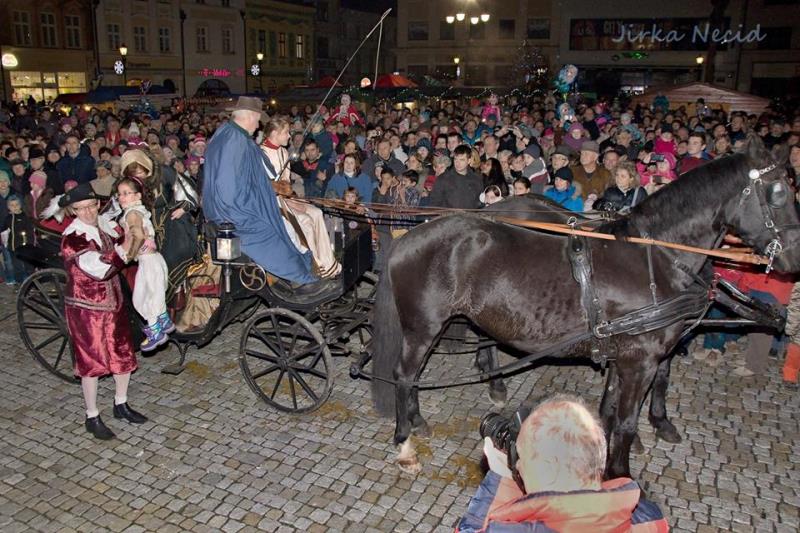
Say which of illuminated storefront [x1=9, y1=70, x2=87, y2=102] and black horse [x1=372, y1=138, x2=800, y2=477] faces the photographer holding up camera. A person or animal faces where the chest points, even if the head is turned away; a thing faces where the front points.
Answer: the illuminated storefront

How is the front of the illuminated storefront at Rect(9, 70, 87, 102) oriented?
toward the camera

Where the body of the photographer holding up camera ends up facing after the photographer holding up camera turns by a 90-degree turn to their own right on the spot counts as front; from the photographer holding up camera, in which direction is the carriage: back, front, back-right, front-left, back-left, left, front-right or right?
left

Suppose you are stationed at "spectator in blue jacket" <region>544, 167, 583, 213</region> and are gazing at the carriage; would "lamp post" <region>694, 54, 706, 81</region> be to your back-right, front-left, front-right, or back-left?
back-right

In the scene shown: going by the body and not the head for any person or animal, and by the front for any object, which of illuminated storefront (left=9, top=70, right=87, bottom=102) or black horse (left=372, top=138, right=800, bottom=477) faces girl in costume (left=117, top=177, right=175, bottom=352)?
the illuminated storefront

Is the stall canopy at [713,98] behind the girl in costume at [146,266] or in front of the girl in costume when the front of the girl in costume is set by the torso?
behind

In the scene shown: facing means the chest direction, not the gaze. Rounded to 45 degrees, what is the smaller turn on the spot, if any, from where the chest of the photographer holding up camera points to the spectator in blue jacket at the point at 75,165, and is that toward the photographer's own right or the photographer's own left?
0° — they already face them

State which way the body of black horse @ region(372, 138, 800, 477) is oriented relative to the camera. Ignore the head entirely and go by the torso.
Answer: to the viewer's right

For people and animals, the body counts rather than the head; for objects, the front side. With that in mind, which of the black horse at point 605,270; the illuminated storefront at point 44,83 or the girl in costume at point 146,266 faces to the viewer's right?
the black horse

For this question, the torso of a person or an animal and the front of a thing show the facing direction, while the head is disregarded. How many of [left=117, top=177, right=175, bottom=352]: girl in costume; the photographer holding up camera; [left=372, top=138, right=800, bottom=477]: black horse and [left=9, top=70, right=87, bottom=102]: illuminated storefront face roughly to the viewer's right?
1

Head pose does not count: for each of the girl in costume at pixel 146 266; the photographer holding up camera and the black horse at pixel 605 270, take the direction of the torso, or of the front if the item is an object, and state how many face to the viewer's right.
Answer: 1

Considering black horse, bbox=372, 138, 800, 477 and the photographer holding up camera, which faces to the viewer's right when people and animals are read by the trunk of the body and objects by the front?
the black horse

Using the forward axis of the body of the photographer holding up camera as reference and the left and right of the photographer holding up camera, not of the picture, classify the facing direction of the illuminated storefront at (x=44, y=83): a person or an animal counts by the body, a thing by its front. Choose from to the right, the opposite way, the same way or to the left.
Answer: the opposite way

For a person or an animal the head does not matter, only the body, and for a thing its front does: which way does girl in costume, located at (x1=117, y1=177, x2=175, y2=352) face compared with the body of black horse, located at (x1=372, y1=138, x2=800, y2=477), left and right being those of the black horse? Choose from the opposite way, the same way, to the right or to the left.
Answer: to the right

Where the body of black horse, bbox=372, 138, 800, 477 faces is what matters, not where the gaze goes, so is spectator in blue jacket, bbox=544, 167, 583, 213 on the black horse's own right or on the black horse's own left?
on the black horse's own left

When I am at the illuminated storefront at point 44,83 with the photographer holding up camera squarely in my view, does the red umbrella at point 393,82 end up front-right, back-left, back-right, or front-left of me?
front-left

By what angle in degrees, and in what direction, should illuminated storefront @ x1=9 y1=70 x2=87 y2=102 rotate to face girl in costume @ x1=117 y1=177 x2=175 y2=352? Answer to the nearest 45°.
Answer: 0° — it already faces them

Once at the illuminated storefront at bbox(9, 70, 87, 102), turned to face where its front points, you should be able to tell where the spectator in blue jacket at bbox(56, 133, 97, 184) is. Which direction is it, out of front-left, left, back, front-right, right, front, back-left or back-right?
front

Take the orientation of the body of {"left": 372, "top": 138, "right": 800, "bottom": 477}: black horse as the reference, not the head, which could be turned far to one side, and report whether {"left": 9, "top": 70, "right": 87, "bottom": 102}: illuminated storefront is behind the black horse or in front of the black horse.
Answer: behind

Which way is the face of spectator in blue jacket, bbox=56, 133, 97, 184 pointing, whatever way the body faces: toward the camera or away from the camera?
toward the camera

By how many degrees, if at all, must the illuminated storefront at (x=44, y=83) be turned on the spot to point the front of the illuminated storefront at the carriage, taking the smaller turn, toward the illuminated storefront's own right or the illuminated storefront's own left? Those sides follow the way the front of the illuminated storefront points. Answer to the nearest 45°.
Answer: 0° — it already faces it
